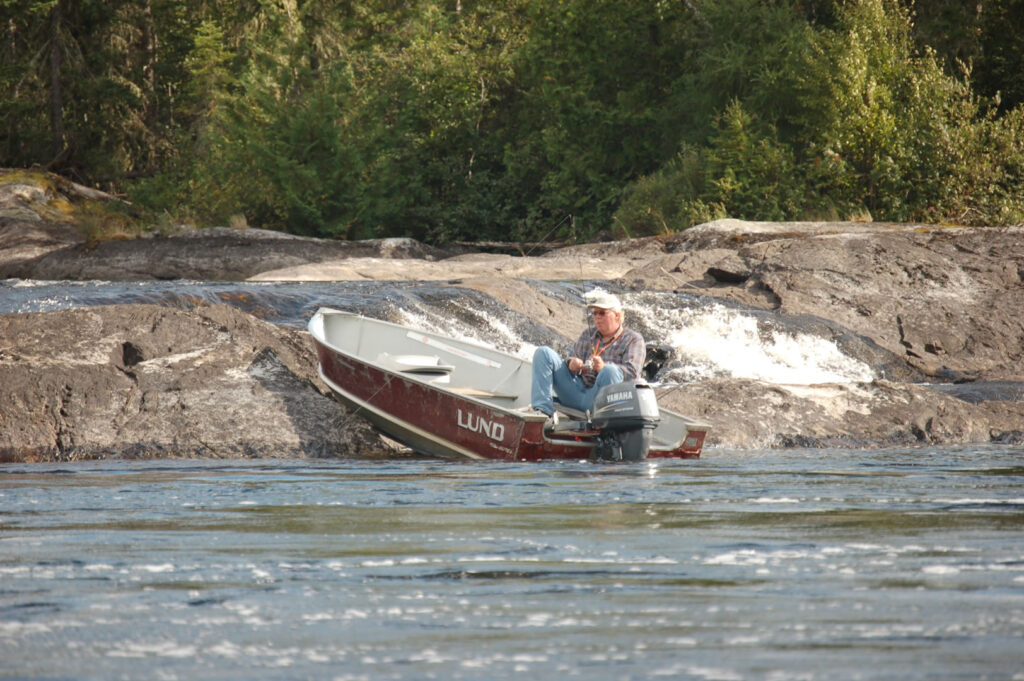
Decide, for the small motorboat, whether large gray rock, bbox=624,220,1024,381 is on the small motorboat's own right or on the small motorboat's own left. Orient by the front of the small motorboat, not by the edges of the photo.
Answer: on the small motorboat's own right

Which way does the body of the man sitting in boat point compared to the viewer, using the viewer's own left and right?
facing the viewer and to the left of the viewer

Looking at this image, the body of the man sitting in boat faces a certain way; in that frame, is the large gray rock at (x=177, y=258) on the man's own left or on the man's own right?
on the man's own right

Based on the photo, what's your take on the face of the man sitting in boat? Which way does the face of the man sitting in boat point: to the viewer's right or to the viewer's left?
to the viewer's left

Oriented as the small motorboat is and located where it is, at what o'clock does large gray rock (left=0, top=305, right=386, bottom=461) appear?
The large gray rock is roughly at 11 o'clock from the small motorboat.

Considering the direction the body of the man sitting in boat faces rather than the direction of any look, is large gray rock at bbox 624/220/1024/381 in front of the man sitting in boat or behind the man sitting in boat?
behind

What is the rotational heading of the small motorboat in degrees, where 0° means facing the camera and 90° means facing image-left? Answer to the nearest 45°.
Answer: approximately 135°
